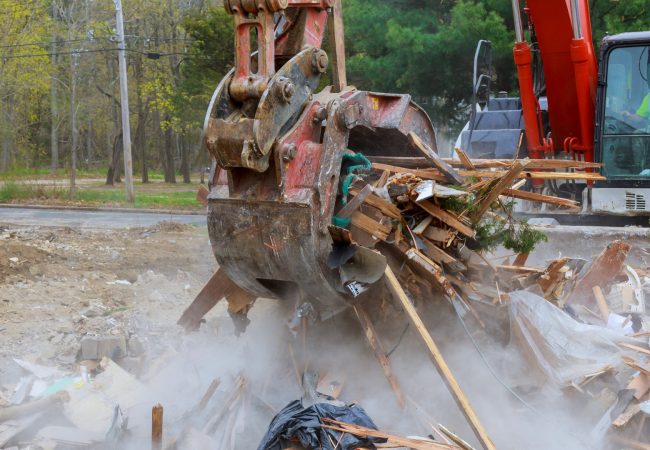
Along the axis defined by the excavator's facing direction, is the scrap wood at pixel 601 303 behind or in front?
in front

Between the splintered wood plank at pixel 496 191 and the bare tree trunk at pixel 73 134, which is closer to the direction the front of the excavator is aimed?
the splintered wood plank

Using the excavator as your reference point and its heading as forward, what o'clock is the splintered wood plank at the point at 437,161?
The splintered wood plank is roughly at 11 o'clock from the excavator.

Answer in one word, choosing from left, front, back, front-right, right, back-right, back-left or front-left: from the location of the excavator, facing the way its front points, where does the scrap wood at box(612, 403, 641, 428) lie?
front-left

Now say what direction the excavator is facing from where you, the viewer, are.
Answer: facing the viewer and to the left of the viewer

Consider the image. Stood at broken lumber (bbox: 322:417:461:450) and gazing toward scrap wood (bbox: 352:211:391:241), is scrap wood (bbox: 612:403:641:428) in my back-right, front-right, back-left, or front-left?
front-right

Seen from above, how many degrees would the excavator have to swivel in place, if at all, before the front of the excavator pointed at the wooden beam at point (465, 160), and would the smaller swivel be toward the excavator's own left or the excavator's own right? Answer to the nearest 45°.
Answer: approximately 45° to the excavator's own left

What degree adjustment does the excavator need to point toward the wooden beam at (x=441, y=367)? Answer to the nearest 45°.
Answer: approximately 45° to its left

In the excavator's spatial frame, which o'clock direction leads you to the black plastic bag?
The black plastic bag is roughly at 11 o'clock from the excavator.

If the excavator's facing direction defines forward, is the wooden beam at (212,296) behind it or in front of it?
in front
